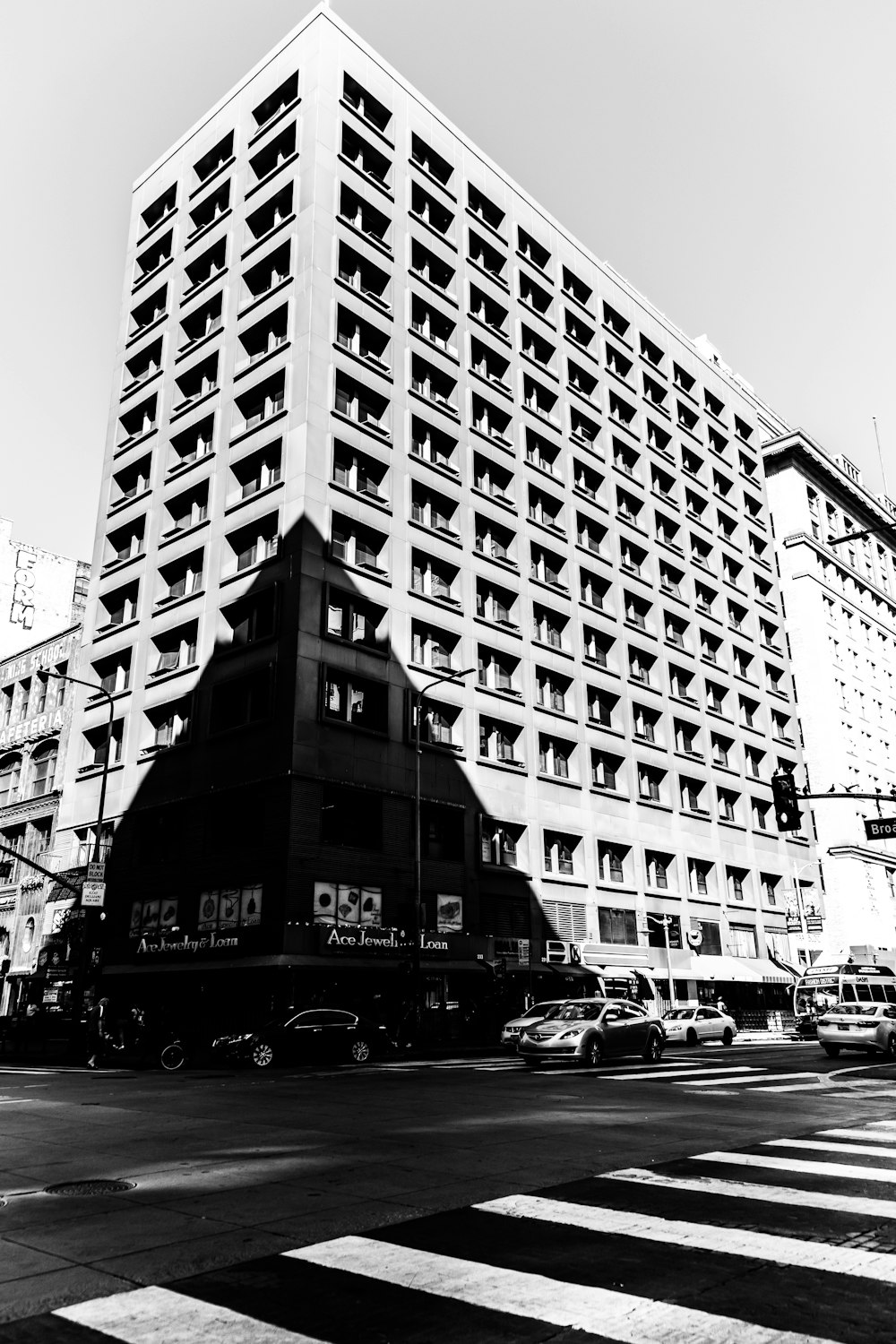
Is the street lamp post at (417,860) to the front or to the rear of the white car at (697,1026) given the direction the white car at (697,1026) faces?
to the front

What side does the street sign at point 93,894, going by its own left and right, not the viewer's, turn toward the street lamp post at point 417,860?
left

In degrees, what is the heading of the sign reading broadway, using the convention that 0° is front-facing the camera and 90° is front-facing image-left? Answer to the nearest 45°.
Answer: approximately 0°

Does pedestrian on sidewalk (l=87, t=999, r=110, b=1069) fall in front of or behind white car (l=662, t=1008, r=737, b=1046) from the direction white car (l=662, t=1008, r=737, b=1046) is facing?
in front

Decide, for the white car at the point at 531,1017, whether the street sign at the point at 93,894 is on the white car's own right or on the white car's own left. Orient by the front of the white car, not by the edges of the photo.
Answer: on the white car's own right

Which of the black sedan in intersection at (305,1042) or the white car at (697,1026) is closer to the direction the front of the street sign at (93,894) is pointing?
the black sedan in intersection

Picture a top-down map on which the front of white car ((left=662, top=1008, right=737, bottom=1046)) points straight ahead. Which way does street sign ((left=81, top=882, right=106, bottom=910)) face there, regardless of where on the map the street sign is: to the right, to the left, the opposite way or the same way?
to the left

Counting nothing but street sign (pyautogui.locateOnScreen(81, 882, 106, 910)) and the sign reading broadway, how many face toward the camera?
2

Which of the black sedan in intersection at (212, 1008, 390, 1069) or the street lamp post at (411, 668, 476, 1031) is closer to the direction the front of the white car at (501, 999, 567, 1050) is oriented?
the black sedan in intersection

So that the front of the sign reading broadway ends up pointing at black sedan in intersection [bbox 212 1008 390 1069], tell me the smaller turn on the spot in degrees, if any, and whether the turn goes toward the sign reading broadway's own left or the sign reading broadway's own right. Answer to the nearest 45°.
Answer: approximately 45° to the sign reading broadway's own right
